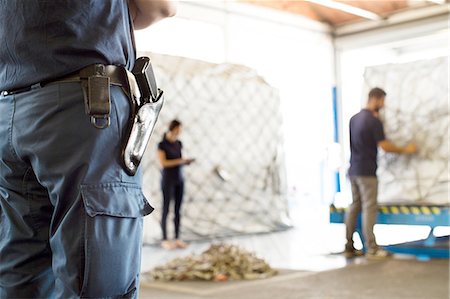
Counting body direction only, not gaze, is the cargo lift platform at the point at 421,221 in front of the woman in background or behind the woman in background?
in front

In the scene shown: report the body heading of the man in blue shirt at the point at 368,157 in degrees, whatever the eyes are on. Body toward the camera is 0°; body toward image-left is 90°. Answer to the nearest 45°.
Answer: approximately 225°

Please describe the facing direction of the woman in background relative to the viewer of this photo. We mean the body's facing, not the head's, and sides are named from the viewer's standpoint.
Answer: facing the viewer and to the right of the viewer

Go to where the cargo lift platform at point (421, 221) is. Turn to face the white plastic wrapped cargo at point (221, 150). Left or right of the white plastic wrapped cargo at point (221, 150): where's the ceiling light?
right

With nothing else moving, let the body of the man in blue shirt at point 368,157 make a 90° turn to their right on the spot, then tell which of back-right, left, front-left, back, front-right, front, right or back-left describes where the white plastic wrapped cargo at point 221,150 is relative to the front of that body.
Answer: back

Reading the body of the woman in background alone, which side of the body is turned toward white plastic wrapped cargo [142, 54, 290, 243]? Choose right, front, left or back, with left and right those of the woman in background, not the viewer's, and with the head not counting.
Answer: left

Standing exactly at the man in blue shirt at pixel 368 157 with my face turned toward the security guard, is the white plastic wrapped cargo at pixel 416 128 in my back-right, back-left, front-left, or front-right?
back-left

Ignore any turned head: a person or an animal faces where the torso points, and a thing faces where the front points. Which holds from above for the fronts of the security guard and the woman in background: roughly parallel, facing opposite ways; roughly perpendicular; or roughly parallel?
roughly perpendicular

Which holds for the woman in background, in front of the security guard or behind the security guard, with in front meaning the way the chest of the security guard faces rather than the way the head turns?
in front

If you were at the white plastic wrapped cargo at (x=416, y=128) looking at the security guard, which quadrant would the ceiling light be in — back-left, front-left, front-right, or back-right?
back-right

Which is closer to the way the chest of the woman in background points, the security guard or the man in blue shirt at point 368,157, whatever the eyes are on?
the man in blue shirt

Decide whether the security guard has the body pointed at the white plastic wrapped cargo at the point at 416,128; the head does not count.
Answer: yes

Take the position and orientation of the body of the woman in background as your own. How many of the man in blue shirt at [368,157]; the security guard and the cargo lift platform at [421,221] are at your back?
0

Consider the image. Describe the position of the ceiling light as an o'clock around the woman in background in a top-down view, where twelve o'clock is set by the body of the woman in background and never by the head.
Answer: The ceiling light is roughly at 9 o'clock from the woman in background.

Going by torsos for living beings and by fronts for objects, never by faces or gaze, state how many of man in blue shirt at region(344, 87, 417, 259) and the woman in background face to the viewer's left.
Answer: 0

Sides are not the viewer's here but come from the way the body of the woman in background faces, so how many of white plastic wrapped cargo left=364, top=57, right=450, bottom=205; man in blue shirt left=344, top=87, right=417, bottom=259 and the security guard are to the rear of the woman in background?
0

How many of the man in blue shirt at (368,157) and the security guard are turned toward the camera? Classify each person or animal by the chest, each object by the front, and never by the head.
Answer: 0
